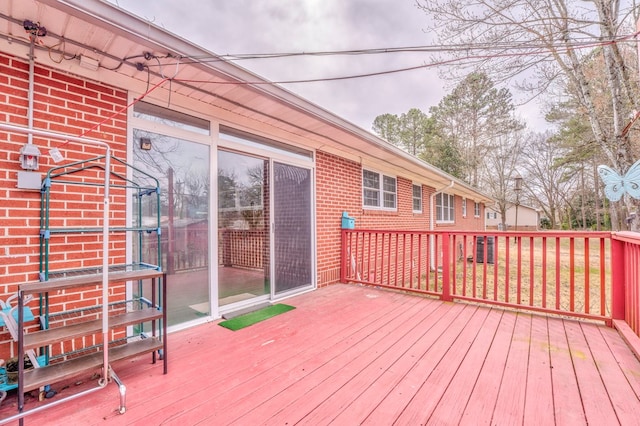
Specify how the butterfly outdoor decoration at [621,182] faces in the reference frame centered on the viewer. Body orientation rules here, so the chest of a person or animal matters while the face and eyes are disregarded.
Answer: facing the viewer

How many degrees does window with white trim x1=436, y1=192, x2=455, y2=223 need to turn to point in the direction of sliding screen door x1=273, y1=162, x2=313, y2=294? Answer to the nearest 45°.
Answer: approximately 45° to its right

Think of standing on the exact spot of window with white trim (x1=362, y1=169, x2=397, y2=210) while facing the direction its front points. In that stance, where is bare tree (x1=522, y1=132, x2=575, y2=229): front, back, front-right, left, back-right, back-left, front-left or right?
left

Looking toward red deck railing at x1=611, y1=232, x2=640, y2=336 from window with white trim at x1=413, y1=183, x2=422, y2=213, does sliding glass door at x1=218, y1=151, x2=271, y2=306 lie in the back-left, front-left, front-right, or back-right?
front-right

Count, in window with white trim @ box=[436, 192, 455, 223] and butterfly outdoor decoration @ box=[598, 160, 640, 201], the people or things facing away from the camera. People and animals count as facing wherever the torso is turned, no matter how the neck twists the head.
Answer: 0

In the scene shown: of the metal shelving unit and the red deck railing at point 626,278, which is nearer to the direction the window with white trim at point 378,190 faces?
the red deck railing

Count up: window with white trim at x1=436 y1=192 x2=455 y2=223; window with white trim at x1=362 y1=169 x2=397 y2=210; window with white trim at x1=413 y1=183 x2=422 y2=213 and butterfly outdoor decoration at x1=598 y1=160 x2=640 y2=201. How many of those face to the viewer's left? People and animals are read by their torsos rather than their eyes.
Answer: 0

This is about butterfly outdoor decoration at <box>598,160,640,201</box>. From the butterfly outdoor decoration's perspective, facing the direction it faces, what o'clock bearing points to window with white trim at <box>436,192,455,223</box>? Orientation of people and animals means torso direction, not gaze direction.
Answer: The window with white trim is roughly at 5 o'clock from the butterfly outdoor decoration.

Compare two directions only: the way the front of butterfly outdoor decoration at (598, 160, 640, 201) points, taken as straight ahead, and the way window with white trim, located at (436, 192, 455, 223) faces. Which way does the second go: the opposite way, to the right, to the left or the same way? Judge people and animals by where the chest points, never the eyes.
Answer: to the left

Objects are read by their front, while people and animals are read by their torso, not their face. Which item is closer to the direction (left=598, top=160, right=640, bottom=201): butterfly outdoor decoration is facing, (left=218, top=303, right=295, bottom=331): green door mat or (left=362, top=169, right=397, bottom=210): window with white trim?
the green door mat

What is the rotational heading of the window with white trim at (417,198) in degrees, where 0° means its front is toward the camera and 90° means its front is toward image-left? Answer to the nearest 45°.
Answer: approximately 315°

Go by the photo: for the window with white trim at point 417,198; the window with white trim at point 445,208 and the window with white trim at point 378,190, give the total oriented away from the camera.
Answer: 0

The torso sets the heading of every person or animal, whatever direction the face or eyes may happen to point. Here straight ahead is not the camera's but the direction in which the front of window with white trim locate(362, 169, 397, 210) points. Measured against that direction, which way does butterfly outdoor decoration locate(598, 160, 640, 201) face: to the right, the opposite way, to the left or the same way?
to the right
